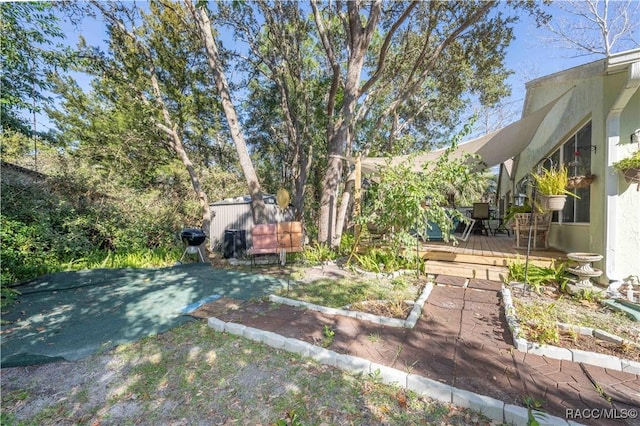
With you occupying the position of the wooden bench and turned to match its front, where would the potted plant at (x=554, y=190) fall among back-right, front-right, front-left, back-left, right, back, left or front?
front-left

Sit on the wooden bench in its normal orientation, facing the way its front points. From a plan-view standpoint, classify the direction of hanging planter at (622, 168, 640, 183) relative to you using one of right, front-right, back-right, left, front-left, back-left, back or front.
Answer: front-left

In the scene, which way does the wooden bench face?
toward the camera

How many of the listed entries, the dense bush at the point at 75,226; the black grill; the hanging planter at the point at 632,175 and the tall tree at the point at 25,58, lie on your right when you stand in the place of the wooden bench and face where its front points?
3

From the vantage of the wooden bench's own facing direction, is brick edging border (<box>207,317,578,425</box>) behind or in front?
in front

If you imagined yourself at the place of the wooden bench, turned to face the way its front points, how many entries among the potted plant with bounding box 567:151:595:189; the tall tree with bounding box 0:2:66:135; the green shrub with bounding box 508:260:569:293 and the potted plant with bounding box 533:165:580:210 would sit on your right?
1

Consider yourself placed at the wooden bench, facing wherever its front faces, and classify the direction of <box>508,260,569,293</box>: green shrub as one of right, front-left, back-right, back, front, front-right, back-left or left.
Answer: front-left

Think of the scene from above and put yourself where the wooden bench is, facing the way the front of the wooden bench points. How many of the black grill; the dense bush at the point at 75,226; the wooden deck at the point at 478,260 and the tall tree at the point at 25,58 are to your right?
3

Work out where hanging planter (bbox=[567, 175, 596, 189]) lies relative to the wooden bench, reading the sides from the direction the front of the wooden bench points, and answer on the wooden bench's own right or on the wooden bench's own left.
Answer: on the wooden bench's own left

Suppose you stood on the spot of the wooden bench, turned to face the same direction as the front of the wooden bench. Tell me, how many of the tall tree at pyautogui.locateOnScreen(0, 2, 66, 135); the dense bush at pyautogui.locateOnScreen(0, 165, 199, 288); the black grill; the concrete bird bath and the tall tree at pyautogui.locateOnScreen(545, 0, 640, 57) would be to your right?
3

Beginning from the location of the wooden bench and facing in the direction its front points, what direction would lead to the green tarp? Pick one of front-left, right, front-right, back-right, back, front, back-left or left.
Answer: front-right

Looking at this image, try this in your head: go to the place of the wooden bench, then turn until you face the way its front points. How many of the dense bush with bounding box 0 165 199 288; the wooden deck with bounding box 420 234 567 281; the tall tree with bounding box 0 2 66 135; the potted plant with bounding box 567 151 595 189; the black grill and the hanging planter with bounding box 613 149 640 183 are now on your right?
3

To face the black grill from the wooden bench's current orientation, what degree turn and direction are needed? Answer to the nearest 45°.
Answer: approximately 90° to its right

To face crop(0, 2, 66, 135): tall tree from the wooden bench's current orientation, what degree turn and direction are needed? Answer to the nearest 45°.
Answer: approximately 90° to its right

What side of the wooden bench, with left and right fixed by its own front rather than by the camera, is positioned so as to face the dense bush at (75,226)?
right
